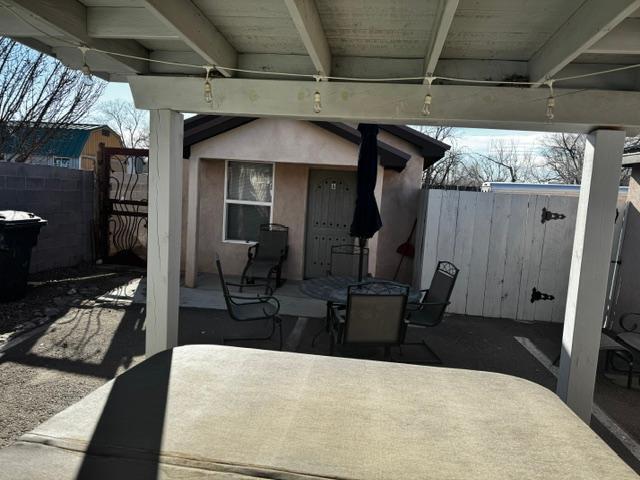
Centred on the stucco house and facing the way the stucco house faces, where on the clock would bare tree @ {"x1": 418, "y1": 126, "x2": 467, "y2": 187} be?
The bare tree is roughly at 7 o'clock from the stucco house.

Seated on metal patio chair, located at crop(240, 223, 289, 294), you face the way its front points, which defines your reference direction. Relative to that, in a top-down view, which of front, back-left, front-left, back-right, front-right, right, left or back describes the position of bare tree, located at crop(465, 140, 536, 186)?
back

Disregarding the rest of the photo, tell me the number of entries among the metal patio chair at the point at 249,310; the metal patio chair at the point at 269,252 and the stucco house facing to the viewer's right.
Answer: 1

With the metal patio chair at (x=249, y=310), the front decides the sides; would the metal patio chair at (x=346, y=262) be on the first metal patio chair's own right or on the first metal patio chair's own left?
on the first metal patio chair's own left

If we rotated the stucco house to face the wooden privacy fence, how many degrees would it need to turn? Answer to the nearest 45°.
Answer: approximately 45° to its left

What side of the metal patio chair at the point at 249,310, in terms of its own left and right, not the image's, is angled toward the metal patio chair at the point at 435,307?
front

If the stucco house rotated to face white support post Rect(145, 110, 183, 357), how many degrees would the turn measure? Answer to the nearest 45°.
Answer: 0° — it already faces it

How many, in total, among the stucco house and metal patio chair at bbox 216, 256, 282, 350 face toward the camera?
1

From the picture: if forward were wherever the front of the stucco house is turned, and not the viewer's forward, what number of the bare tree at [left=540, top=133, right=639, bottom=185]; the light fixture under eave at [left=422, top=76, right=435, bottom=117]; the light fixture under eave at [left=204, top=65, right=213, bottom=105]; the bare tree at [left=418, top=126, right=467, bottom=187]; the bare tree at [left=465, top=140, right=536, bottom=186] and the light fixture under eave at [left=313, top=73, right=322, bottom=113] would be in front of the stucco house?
3

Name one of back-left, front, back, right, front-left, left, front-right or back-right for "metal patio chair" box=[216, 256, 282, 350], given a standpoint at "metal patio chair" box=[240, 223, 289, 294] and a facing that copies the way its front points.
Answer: front-left

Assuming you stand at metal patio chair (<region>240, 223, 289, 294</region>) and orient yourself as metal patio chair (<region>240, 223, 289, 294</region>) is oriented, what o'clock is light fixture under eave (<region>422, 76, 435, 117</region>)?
The light fixture under eave is roughly at 10 o'clock from the metal patio chair.

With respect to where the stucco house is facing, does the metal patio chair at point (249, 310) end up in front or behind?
in front

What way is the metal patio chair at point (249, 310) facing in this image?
to the viewer's right

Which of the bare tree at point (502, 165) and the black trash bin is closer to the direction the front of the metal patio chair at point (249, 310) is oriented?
the bare tree

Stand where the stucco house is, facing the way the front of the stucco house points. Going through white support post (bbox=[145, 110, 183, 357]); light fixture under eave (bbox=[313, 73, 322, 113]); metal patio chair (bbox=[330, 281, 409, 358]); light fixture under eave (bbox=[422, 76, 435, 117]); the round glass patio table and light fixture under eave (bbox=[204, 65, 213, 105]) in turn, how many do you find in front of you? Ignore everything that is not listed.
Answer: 6
